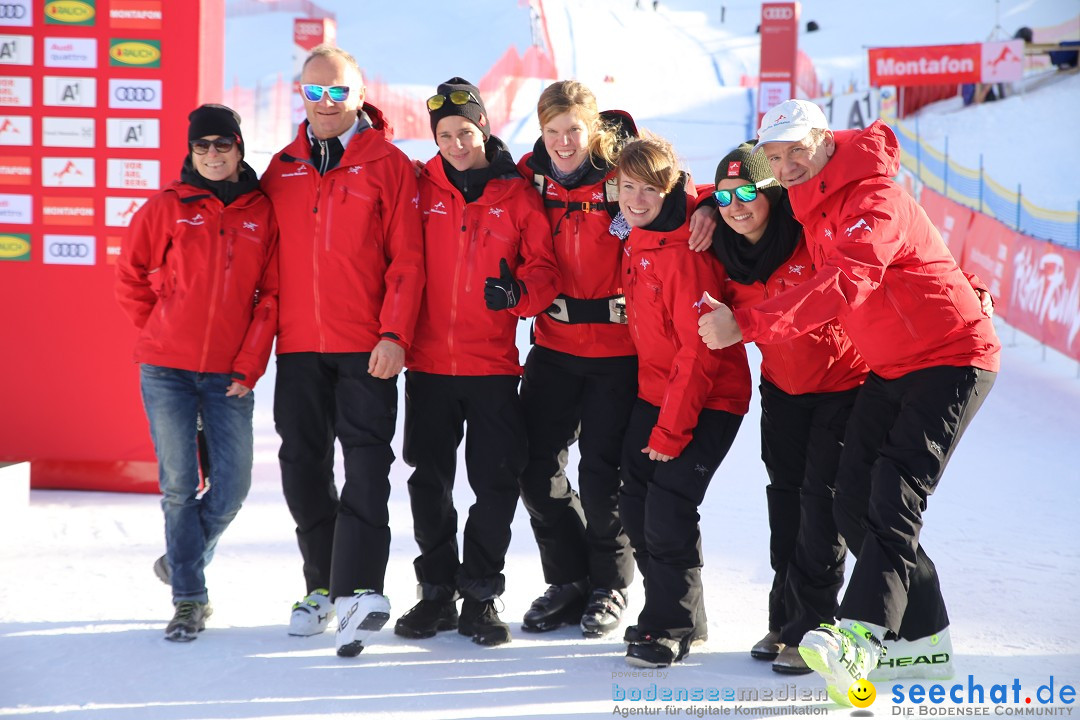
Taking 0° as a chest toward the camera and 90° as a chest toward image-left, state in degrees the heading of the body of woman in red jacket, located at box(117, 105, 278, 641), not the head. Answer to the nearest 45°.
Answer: approximately 0°

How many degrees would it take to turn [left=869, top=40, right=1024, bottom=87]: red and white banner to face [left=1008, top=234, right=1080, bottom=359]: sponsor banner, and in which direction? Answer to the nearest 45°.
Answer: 0° — it already faces it

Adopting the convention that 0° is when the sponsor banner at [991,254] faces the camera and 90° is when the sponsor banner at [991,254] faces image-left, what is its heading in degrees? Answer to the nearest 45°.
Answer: approximately 45°

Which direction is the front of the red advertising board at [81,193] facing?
toward the camera

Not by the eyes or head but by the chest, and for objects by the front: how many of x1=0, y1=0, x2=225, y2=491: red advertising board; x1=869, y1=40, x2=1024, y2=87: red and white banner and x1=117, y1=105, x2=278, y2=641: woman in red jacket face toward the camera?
3

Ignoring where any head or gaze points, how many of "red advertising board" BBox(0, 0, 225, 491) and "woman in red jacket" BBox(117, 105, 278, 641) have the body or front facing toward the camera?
2

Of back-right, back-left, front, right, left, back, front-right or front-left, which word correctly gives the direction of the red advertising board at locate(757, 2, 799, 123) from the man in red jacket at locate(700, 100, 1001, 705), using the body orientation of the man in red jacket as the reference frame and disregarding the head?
back-right

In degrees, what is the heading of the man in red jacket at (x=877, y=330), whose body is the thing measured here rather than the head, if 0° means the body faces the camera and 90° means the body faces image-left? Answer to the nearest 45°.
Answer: approximately 45°

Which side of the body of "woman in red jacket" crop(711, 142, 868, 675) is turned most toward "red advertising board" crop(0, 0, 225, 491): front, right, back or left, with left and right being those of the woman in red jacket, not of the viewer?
right

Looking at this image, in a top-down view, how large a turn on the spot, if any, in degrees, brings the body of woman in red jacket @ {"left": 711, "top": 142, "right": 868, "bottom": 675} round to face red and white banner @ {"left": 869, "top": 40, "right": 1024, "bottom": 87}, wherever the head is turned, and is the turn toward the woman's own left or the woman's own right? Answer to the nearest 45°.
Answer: approximately 135° to the woman's own right

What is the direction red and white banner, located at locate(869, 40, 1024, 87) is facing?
toward the camera

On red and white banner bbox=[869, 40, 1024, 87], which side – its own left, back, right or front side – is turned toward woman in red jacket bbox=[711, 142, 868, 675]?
front

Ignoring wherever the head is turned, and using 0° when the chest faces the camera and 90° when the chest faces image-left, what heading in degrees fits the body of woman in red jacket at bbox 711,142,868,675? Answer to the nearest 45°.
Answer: approximately 45°
